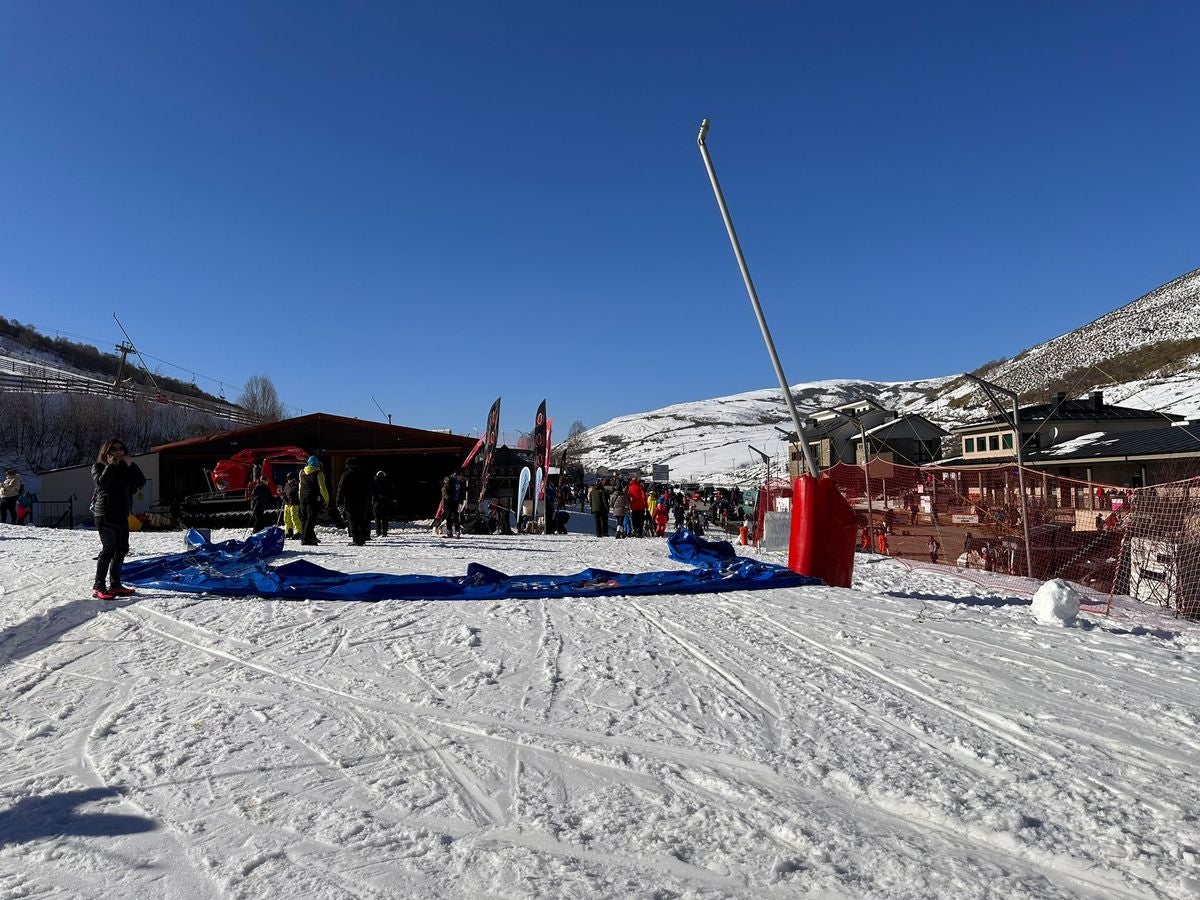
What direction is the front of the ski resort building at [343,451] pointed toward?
toward the camera

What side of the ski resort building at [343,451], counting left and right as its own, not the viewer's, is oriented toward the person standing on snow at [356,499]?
front

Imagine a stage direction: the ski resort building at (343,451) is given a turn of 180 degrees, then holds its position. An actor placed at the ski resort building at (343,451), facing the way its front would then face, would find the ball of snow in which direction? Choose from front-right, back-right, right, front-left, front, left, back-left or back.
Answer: back

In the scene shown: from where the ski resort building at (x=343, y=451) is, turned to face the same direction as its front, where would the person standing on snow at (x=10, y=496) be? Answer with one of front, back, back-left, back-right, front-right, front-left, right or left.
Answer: front-right

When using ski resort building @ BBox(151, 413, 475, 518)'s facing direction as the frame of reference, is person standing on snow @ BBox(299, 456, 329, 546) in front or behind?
in front

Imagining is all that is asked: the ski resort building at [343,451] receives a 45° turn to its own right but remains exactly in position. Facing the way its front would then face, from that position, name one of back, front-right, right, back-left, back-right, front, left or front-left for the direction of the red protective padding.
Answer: front-left

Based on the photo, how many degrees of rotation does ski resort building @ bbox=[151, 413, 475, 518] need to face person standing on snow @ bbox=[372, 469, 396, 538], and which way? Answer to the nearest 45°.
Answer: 0° — it already faces them

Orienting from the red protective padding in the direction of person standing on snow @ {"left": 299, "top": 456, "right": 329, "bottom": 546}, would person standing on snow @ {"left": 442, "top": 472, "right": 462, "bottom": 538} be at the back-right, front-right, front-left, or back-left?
front-right

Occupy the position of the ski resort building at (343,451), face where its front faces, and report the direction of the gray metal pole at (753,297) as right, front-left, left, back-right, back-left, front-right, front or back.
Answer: front

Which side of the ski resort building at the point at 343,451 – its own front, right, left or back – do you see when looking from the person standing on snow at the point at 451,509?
front

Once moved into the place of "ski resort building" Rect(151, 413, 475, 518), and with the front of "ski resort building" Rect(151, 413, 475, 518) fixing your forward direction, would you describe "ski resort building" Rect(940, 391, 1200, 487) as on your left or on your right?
on your left

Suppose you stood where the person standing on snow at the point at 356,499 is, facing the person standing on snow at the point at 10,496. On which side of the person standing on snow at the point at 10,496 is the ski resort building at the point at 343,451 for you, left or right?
right

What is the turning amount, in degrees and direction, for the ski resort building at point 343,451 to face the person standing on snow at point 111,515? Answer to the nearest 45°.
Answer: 0° — it already faces them

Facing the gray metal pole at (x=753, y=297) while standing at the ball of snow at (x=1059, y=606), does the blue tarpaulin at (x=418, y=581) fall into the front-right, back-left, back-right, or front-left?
front-left

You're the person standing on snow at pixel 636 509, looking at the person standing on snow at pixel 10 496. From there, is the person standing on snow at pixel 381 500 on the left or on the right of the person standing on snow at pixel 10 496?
left
